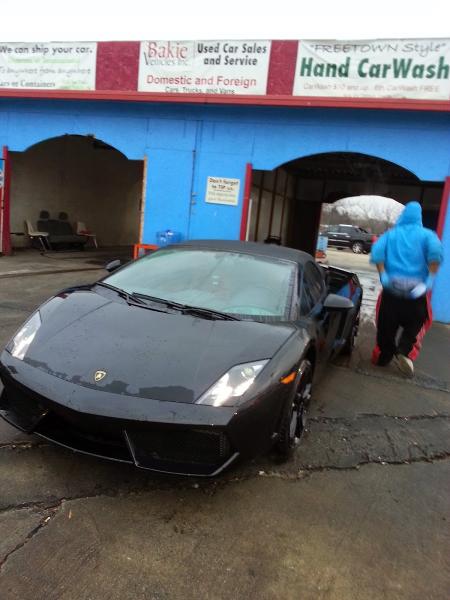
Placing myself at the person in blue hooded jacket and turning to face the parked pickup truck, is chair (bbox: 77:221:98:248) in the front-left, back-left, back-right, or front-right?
front-left

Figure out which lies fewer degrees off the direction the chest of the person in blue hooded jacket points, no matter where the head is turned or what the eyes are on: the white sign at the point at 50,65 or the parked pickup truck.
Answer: the parked pickup truck

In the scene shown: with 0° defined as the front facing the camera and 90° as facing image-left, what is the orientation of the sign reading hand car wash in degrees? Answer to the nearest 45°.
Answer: approximately 0°

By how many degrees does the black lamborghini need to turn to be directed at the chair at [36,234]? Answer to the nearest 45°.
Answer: approximately 135° to its right

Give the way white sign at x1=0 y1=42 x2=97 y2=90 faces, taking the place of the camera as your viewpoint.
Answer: facing the viewer

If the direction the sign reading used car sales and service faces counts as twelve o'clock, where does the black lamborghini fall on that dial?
The black lamborghini is roughly at 12 o'clock from the sign reading used car sales and service.

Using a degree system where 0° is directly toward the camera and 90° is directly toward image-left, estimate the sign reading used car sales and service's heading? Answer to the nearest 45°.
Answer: approximately 0°

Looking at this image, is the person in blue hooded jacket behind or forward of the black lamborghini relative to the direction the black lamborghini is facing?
behind

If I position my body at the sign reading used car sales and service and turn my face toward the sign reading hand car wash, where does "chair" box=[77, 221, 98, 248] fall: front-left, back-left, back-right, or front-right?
back-left

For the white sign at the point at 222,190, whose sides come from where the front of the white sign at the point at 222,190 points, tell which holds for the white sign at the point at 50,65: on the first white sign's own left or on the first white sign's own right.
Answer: on the first white sign's own right

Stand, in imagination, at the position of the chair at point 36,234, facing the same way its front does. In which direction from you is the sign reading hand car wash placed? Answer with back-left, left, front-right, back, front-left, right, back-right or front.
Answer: front

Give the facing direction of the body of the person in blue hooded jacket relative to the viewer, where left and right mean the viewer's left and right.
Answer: facing away from the viewer
